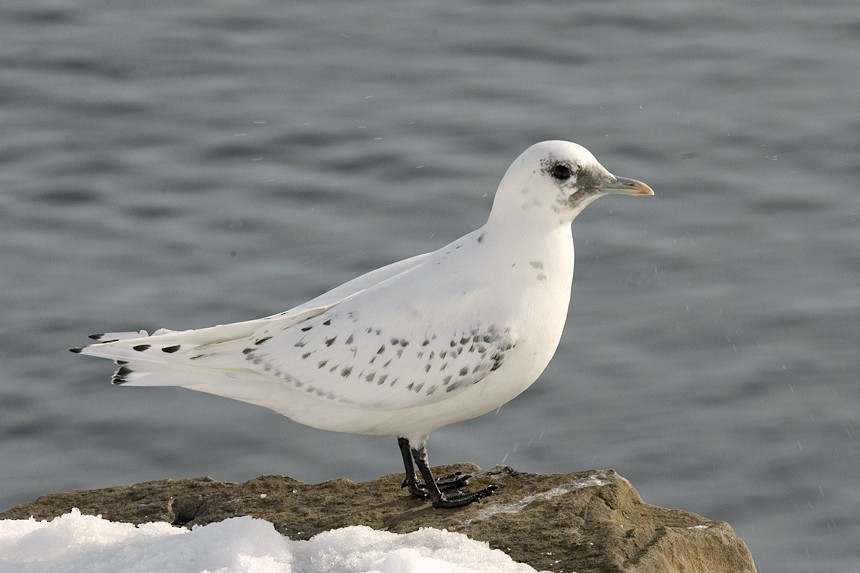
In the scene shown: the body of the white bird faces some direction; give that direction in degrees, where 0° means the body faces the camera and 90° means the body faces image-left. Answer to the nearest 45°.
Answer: approximately 270°
